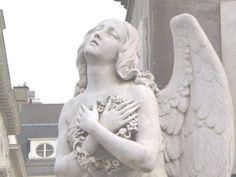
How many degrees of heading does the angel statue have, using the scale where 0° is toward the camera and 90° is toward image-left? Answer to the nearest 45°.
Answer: approximately 45°
